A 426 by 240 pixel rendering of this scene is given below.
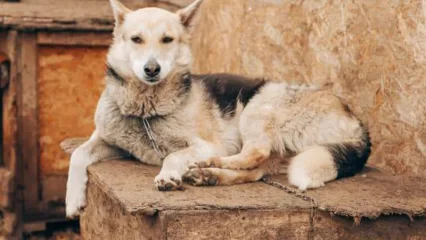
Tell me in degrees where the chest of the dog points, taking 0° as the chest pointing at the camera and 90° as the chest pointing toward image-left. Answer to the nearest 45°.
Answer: approximately 45°

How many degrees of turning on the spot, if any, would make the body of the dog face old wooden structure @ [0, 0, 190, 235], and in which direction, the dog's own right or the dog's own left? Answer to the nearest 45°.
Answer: approximately 90° to the dog's own right
